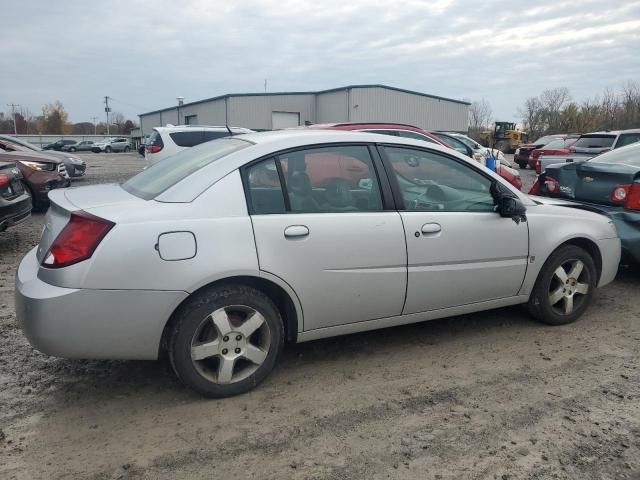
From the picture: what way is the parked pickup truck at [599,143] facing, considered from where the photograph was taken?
facing away from the viewer and to the right of the viewer

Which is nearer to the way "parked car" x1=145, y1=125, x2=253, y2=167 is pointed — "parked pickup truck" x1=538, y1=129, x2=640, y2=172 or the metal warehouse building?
the metal warehouse building

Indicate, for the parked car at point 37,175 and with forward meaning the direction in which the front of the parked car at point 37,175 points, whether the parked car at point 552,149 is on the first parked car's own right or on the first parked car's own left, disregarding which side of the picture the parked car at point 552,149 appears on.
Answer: on the first parked car's own left

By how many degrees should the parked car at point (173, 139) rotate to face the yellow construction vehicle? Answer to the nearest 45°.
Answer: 0° — it already faces it

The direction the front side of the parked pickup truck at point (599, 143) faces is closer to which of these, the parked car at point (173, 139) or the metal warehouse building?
the metal warehouse building

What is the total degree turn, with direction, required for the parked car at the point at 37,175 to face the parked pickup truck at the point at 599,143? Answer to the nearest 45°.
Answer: approximately 45° to its left

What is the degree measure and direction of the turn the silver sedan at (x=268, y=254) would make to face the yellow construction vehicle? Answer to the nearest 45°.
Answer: approximately 45° to its left

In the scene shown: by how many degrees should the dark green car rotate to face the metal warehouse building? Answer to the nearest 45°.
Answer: approximately 90° to its left

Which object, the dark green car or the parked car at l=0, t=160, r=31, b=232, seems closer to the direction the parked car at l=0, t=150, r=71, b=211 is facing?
the dark green car

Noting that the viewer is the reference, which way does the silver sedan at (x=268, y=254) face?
facing away from the viewer and to the right of the viewer

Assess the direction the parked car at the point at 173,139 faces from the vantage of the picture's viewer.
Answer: facing away from the viewer and to the right of the viewer

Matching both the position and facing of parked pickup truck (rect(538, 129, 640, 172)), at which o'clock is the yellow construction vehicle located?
The yellow construction vehicle is roughly at 10 o'clock from the parked pickup truck.

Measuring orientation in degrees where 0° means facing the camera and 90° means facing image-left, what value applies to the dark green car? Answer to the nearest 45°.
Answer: approximately 225°

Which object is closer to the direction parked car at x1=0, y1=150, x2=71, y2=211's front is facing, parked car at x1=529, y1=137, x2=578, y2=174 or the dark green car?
the dark green car

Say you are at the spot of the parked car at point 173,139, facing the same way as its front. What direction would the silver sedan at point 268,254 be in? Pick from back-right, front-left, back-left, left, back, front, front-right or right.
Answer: back-right
